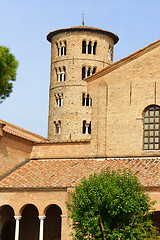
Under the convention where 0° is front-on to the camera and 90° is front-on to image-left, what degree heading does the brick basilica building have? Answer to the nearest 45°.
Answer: approximately 0°

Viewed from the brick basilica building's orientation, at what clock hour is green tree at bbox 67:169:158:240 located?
The green tree is roughly at 12 o'clock from the brick basilica building.
